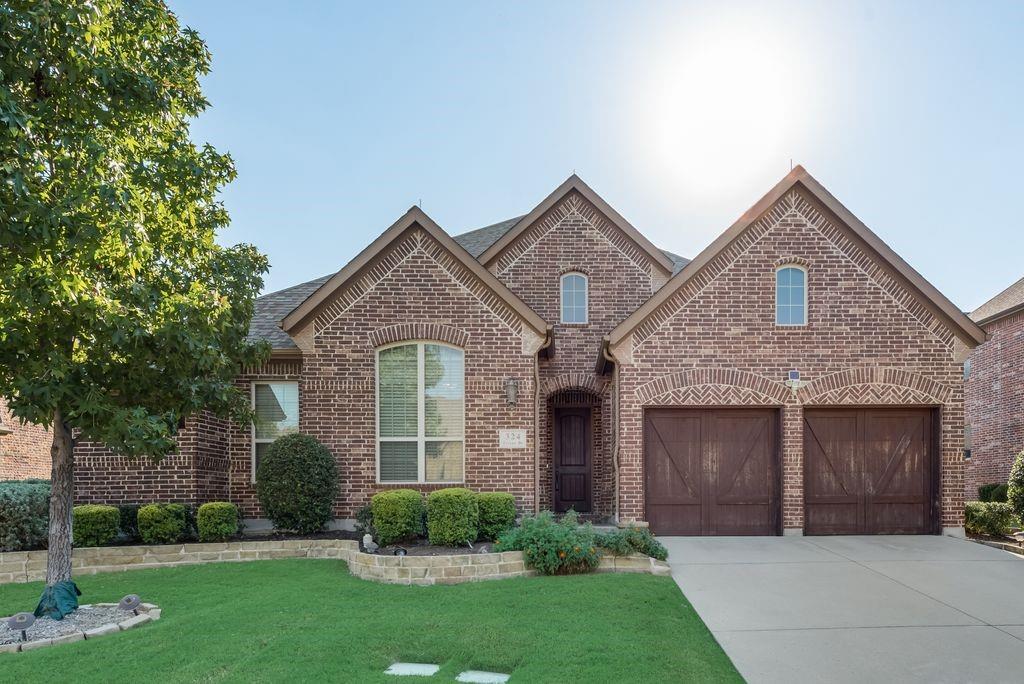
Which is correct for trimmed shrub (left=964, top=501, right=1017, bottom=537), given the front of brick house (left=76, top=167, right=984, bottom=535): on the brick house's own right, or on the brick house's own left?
on the brick house's own left

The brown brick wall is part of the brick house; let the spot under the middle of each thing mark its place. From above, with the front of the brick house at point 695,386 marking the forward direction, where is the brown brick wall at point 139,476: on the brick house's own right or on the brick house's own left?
on the brick house's own right

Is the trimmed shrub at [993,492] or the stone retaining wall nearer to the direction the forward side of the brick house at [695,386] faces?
the stone retaining wall

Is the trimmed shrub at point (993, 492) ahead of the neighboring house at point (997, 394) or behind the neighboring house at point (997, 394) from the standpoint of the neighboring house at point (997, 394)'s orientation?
ahead

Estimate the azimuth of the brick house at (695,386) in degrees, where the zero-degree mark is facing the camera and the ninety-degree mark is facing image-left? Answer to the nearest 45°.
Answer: approximately 0°

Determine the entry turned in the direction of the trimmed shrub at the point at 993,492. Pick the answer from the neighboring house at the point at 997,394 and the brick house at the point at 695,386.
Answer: the neighboring house

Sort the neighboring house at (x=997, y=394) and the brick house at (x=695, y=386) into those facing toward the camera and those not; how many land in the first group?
2
